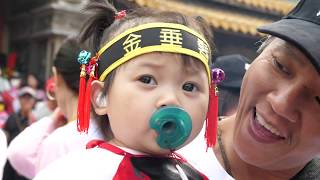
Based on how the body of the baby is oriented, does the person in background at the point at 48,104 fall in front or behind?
behind

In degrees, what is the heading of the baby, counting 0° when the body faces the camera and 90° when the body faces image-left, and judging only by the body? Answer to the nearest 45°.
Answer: approximately 315°

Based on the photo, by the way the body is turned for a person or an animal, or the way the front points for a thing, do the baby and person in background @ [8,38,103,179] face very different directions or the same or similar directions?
very different directions
